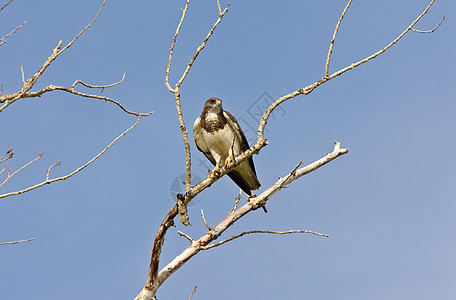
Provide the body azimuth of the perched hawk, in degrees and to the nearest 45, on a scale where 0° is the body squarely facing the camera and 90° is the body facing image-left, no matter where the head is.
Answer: approximately 0°
